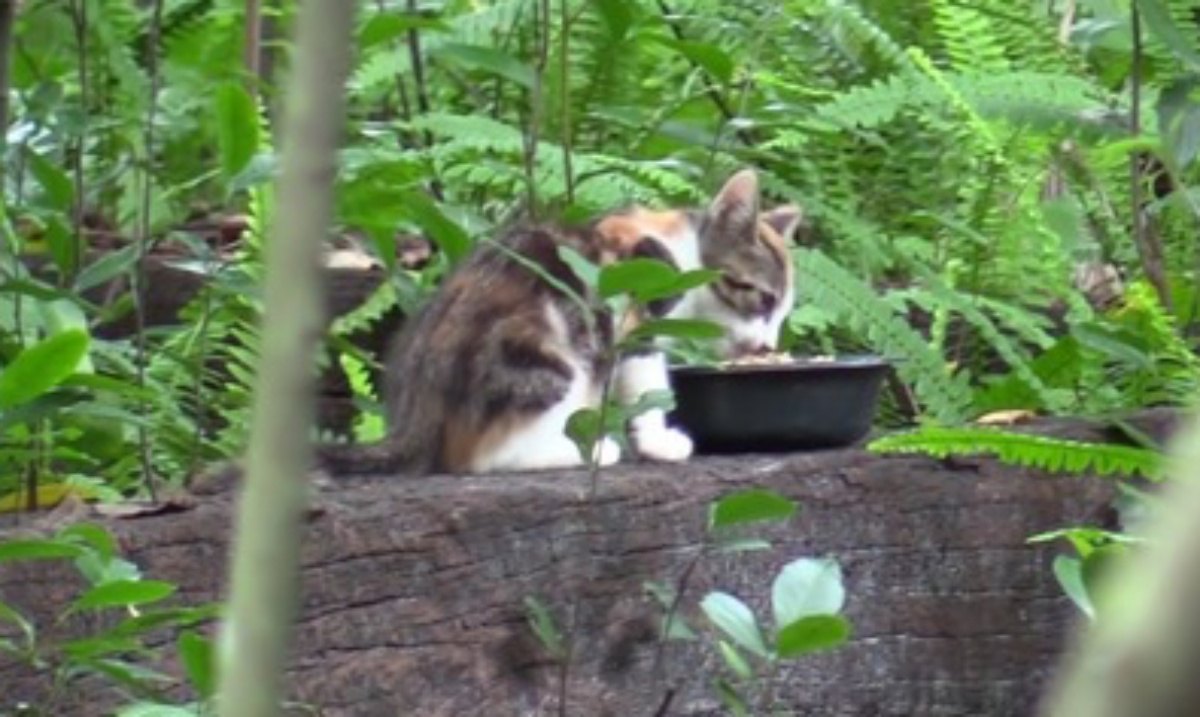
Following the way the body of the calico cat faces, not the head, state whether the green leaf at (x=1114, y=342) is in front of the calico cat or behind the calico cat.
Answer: in front

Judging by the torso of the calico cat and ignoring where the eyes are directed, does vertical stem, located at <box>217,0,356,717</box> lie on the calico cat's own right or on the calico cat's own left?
on the calico cat's own right

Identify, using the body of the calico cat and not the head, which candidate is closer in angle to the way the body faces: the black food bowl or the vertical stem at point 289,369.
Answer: the black food bowl

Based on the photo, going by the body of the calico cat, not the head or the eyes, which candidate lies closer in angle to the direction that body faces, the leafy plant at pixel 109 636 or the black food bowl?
the black food bowl

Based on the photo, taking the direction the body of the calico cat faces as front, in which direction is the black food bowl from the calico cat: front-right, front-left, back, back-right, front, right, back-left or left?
front

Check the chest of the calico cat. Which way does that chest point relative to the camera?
to the viewer's right
